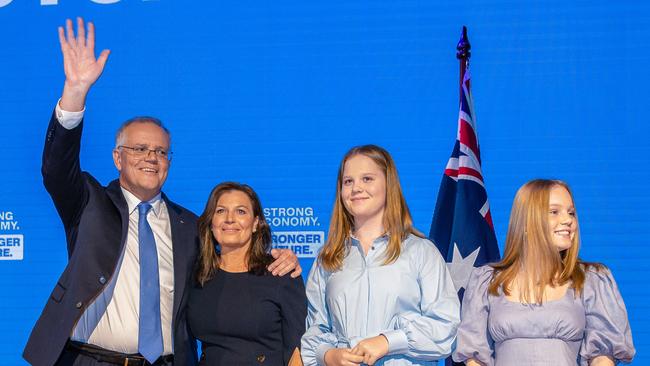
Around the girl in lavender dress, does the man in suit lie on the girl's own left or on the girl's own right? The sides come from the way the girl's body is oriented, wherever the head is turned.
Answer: on the girl's own right

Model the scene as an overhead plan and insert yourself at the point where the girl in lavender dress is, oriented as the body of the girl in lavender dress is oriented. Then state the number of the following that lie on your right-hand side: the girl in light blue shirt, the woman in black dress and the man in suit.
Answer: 3

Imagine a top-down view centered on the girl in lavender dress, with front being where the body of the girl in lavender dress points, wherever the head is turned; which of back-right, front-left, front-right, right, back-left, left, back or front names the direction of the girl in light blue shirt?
right

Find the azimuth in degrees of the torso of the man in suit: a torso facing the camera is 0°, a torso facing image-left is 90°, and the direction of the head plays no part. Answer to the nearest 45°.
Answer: approximately 315°

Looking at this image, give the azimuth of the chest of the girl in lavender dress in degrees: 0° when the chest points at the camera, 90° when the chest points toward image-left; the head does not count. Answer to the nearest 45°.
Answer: approximately 0°

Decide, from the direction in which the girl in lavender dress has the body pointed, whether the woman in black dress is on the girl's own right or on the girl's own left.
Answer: on the girl's own right

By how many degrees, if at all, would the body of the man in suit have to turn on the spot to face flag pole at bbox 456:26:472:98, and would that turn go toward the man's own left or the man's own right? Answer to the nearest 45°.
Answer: approximately 45° to the man's own left
